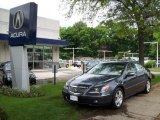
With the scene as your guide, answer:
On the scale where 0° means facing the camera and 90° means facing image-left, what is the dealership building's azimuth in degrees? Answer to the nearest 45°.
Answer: approximately 315°

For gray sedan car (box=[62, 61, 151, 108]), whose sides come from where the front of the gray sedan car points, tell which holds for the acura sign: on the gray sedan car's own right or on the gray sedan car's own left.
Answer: on the gray sedan car's own right

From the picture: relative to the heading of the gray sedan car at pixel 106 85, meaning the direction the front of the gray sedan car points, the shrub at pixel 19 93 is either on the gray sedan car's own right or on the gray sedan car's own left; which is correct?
on the gray sedan car's own right

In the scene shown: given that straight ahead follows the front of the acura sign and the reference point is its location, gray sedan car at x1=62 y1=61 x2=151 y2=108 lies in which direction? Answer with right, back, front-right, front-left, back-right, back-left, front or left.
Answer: left

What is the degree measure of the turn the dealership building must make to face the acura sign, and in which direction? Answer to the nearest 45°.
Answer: approximately 45° to its right
